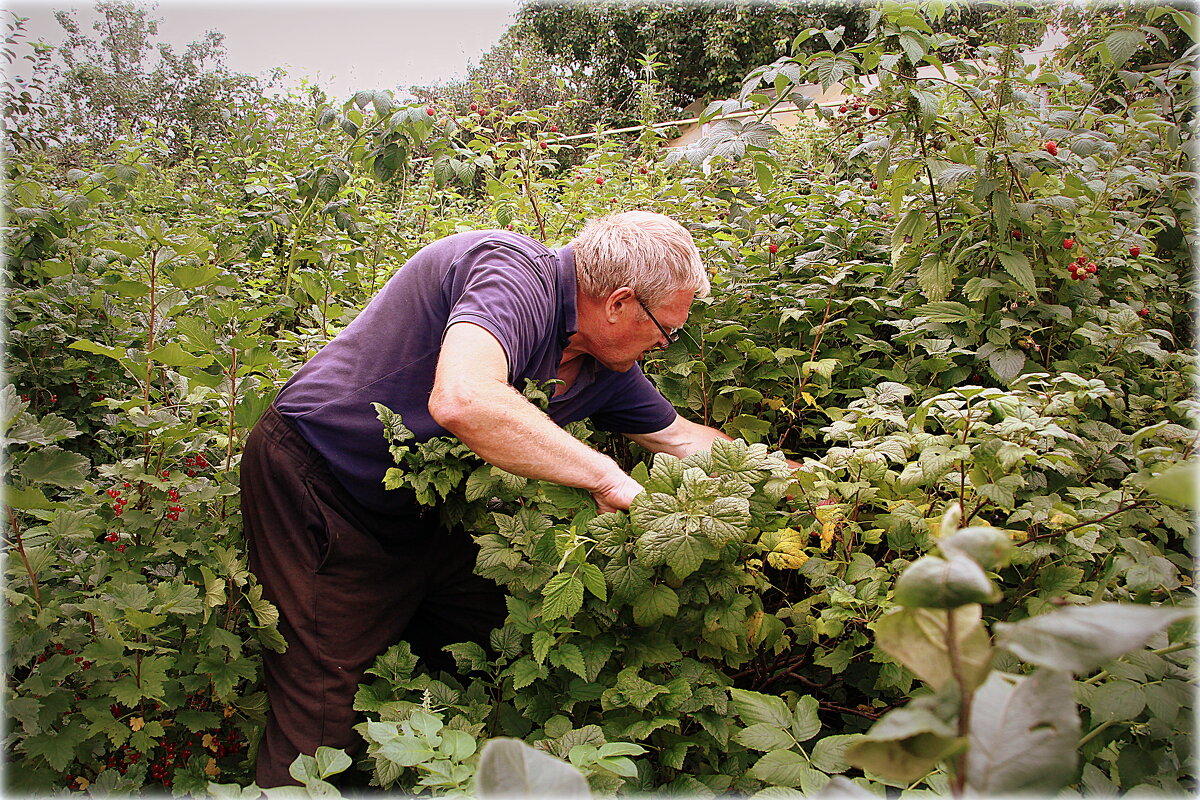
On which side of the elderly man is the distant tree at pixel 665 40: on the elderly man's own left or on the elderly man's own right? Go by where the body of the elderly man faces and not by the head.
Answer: on the elderly man's own left

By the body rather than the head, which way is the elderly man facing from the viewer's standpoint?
to the viewer's right

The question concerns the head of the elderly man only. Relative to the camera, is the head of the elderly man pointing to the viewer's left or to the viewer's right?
to the viewer's right

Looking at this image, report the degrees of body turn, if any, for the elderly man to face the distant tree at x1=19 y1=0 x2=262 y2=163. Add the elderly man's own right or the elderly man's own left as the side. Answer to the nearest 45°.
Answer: approximately 90° to the elderly man's own left

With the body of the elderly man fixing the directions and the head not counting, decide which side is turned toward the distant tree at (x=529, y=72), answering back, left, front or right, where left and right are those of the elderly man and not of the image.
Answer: left
